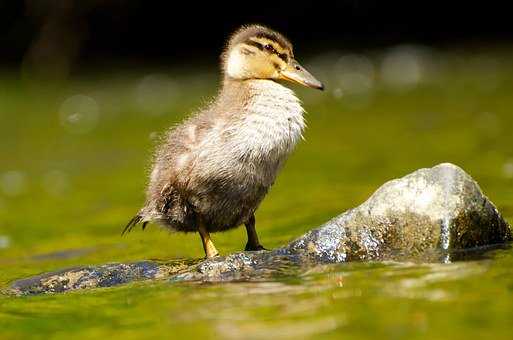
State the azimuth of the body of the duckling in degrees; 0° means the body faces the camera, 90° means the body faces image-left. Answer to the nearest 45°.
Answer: approximately 270°
